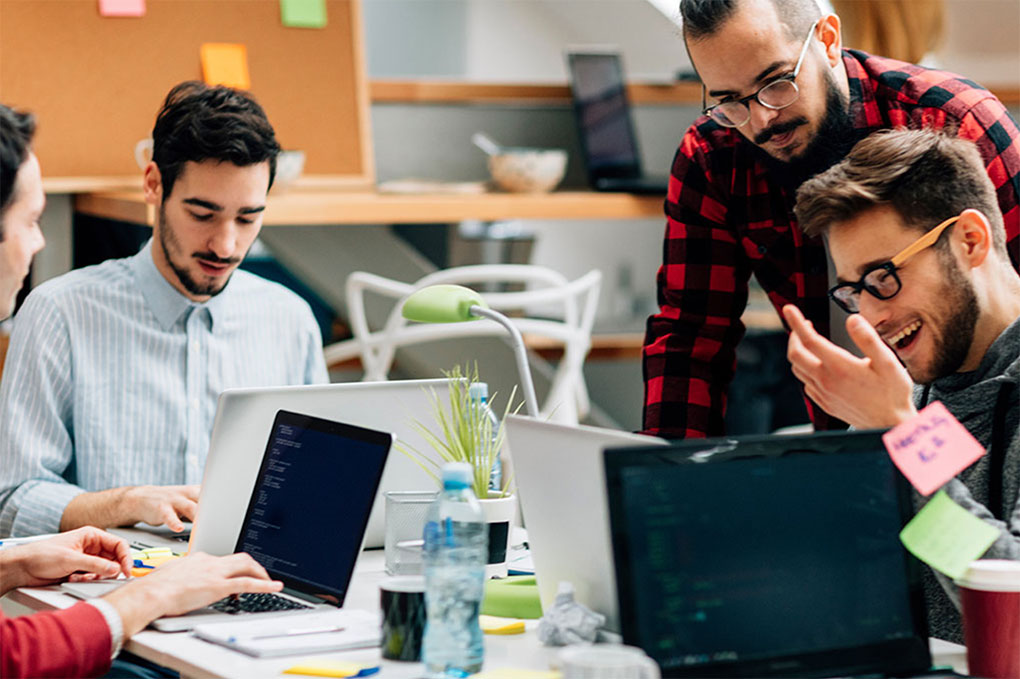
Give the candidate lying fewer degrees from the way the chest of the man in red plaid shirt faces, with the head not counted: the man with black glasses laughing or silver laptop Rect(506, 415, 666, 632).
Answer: the silver laptop

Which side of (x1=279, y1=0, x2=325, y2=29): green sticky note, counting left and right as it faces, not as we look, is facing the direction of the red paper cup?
front

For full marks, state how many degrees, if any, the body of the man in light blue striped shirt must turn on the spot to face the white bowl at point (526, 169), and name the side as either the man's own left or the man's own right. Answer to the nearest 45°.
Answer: approximately 90° to the man's own left

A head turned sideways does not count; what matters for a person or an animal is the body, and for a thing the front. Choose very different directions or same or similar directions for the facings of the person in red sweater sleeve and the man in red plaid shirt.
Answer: very different directions

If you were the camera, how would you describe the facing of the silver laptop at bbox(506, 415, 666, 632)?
facing away from the viewer and to the right of the viewer

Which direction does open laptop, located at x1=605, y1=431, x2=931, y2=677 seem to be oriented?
toward the camera

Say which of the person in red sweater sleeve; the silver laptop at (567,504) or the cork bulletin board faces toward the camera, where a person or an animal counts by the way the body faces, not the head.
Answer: the cork bulletin board

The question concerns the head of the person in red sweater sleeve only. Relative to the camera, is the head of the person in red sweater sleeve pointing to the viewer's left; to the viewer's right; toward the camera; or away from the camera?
to the viewer's right

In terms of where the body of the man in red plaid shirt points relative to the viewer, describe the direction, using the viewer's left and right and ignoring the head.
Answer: facing the viewer and to the left of the viewer

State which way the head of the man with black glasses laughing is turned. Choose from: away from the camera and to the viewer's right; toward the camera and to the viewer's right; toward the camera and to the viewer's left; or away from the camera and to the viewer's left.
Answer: toward the camera and to the viewer's left
